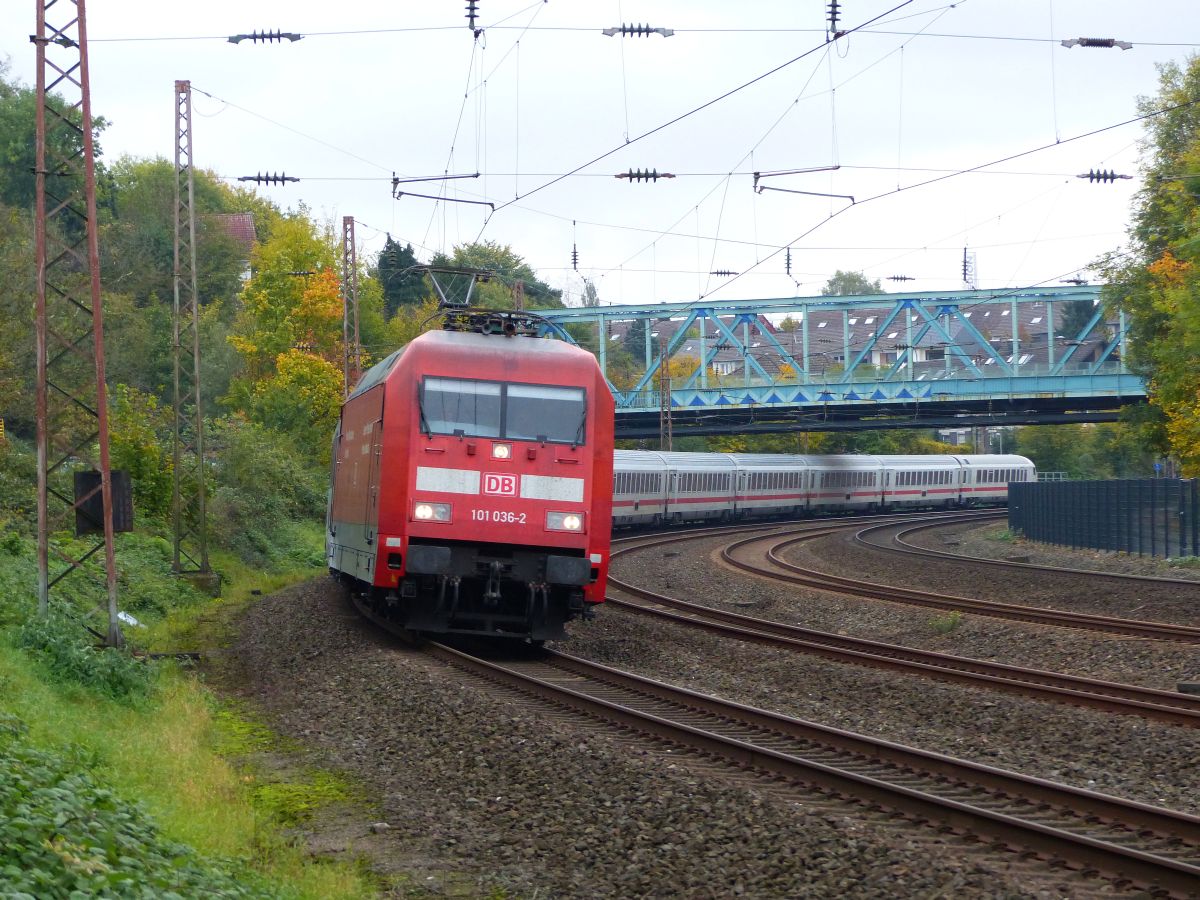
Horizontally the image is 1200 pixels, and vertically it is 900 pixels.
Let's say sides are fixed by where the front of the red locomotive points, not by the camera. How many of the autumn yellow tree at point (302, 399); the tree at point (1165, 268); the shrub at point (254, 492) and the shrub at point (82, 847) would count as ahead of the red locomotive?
1

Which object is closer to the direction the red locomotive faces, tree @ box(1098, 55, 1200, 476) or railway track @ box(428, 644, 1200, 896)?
the railway track

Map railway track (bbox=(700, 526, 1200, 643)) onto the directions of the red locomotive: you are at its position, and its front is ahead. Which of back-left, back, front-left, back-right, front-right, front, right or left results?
back-left

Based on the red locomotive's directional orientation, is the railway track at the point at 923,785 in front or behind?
in front

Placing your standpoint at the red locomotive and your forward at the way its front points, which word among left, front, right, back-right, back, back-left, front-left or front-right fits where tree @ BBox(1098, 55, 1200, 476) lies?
back-left

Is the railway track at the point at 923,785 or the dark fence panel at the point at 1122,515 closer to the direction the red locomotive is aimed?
the railway track

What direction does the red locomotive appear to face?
toward the camera

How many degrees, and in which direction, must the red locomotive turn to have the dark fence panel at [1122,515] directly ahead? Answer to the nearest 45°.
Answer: approximately 135° to its left

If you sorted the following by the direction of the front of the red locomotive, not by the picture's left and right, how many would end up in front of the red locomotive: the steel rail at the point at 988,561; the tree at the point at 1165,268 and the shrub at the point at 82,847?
1

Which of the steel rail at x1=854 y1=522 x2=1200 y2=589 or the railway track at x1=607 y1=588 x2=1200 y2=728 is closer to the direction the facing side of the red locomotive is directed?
the railway track

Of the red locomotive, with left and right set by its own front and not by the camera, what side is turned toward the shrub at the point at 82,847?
front

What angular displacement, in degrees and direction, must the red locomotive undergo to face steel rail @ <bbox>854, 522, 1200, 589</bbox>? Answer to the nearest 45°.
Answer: approximately 135° to its left

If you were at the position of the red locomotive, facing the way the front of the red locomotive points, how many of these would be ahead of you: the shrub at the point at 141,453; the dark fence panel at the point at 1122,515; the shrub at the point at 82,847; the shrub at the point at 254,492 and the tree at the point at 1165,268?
1

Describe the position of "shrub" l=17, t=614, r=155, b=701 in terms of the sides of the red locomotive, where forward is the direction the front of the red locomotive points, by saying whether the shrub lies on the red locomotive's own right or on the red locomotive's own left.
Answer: on the red locomotive's own right
